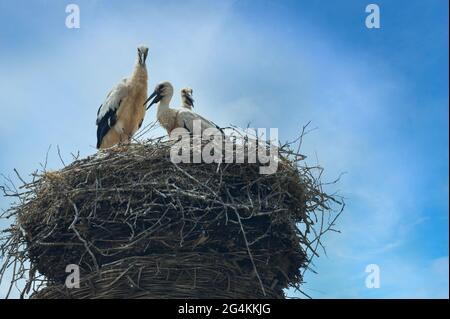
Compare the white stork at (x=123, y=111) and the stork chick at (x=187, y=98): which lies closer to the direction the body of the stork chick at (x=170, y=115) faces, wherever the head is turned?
the white stork

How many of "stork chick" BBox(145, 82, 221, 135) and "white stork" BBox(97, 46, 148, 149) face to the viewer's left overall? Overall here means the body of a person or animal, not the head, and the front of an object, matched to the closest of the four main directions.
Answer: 1

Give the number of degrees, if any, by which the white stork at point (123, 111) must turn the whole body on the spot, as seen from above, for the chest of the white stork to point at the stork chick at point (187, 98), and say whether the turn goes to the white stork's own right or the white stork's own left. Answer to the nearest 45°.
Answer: approximately 45° to the white stork's own left

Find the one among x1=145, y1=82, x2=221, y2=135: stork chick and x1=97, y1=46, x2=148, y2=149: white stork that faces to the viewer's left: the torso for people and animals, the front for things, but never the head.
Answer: the stork chick

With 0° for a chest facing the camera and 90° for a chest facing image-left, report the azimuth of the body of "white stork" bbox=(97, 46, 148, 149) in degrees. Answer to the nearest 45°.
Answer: approximately 315°

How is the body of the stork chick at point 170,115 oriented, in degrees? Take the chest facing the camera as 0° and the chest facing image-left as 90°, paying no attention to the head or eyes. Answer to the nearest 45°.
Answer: approximately 90°
